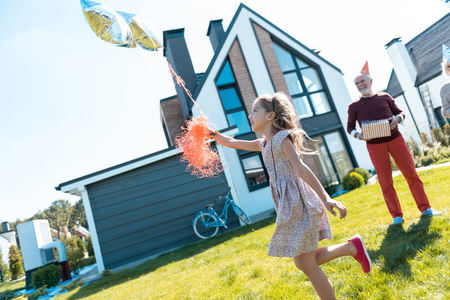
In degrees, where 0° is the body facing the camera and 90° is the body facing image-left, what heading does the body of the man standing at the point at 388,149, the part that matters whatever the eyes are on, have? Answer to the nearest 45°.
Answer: approximately 0°

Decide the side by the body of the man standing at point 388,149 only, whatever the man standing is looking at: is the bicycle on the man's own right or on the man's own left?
on the man's own right

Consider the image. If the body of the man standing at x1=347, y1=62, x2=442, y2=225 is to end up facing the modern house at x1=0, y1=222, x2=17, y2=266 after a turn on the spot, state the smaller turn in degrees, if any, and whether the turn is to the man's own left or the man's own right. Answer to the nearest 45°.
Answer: approximately 90° to the man's own right

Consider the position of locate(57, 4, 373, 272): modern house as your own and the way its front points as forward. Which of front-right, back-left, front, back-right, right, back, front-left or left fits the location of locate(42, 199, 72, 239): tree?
back-right

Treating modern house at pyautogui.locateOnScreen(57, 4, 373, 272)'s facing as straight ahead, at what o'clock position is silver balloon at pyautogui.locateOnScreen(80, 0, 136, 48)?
The silver balloon is roughly at 12 o'clock from the modern house.

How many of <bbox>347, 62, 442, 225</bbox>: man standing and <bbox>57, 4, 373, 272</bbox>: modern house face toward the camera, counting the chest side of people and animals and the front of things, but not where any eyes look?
2

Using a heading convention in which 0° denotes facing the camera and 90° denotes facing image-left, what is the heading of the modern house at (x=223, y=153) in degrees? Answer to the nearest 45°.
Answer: approximately 0°

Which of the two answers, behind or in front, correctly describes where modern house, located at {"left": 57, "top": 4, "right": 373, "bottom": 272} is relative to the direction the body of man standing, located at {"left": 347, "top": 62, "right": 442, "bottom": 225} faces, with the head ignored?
behind

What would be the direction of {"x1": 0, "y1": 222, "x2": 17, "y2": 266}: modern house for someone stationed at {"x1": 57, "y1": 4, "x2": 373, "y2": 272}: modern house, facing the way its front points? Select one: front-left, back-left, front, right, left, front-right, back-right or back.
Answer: back-right

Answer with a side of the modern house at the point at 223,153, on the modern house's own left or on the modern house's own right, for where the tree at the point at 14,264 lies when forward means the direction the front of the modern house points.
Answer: on the modern house's own right
